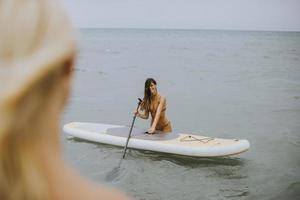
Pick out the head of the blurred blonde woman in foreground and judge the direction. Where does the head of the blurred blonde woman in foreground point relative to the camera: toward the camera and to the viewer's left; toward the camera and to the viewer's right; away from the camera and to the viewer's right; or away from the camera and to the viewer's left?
away from the camera and to the viewer's right

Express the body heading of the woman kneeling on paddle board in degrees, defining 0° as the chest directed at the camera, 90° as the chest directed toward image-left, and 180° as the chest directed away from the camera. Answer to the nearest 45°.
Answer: approximately 45°

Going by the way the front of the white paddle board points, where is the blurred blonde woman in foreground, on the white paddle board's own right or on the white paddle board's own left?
on the white paddle board's own right

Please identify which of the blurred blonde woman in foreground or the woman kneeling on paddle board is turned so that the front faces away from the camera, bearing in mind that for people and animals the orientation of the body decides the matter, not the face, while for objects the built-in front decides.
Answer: the blurred blonde woman in foreground

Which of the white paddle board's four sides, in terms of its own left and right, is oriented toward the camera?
right

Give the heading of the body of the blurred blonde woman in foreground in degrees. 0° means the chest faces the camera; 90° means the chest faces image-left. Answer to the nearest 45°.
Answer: approximately 180°

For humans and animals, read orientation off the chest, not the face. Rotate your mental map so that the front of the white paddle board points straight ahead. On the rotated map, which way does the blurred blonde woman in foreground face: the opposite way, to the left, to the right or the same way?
to the left

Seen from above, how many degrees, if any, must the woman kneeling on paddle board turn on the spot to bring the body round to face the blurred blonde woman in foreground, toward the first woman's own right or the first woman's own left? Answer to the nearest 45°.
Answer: approximately 45° to the first woman's own left
